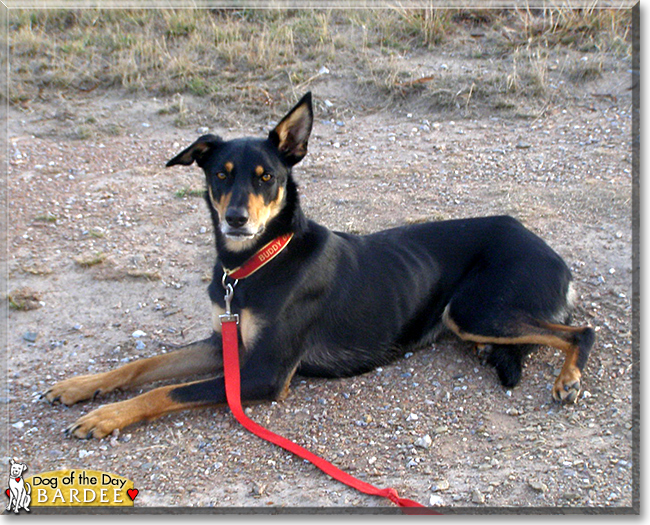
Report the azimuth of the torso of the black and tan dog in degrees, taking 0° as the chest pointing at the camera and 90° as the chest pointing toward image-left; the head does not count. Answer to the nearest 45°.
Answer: approximately 90°

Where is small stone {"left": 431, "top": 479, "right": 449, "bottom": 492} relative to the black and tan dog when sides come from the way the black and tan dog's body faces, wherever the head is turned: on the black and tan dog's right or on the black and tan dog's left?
on the black and tan dog's left

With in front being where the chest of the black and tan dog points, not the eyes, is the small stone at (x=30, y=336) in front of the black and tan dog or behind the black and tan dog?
in front

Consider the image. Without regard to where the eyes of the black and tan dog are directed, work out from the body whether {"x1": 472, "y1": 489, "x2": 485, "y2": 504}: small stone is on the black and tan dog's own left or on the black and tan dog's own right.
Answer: on the black and tan dog's own left
